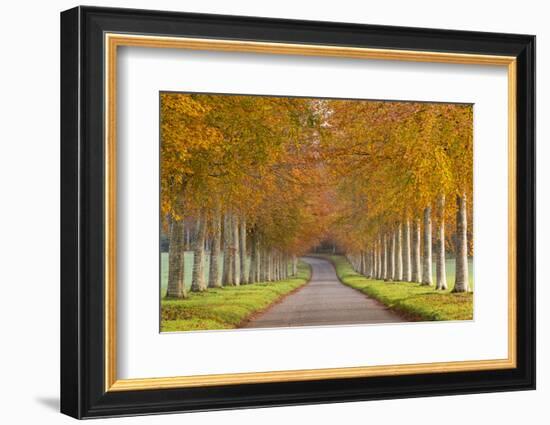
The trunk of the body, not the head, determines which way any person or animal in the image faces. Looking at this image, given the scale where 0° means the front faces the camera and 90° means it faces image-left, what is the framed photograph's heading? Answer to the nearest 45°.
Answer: approximately 315°
